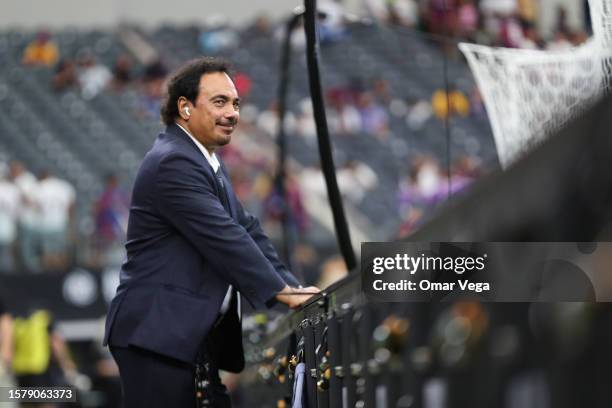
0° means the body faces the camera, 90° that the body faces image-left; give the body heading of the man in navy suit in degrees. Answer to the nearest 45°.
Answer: approximately 270°

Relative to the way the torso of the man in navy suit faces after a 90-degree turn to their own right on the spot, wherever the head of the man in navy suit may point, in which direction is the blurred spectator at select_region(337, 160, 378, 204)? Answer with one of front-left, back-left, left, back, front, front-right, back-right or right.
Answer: back

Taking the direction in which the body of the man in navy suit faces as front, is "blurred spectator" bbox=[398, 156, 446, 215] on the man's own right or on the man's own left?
on the man's own left

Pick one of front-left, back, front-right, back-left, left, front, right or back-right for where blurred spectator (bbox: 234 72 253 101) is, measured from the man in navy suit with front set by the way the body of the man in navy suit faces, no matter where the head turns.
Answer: left

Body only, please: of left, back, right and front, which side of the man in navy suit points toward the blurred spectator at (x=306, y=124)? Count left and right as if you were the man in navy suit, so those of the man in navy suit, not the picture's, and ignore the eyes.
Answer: left

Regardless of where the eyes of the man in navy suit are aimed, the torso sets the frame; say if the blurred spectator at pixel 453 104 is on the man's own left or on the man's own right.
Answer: on the man's own left

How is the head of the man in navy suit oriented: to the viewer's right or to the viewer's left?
to the viewer's right

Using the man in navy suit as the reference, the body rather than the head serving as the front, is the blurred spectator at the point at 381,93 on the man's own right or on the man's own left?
on the man's own left

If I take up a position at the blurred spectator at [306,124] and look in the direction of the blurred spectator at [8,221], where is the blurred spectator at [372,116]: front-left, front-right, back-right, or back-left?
back-left

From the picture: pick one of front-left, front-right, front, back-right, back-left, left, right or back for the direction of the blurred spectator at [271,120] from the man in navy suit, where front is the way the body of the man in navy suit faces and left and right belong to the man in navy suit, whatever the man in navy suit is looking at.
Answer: left

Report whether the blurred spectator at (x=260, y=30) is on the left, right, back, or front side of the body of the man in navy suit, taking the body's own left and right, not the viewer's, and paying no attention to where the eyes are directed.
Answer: left
